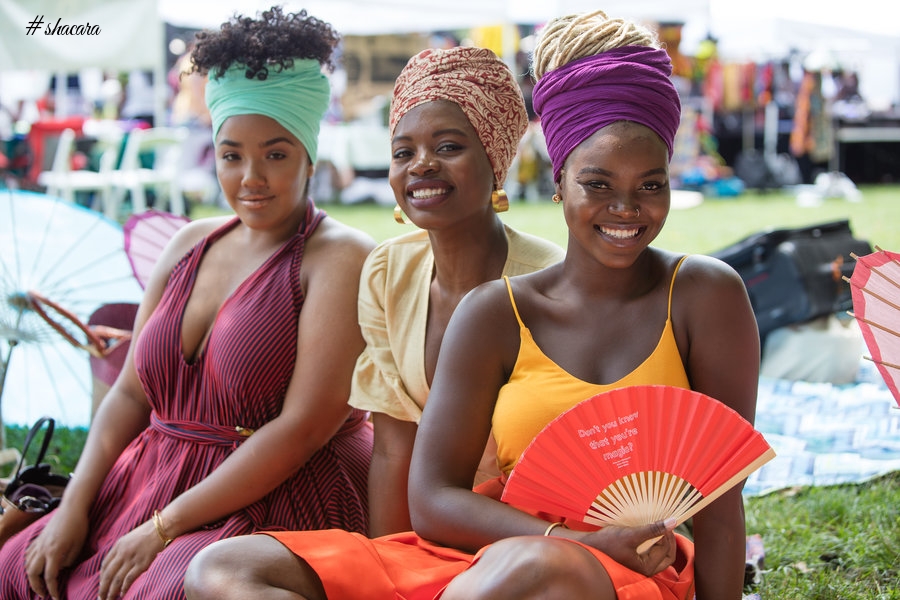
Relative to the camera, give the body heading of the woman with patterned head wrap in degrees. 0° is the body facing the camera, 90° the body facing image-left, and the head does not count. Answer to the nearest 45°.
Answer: approximately 45°

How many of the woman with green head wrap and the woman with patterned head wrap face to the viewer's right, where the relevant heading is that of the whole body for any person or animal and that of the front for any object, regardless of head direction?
0

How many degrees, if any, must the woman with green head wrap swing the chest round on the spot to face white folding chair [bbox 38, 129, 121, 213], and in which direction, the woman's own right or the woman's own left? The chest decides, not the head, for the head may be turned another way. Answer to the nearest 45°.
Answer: approximately 135° to the woman's own right

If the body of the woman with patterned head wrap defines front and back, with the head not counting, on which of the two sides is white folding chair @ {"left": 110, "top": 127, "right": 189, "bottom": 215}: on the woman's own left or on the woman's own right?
on the woman's own right

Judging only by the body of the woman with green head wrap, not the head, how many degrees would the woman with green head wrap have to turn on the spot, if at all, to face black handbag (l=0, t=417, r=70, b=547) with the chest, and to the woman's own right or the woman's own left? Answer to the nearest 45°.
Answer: approximately 45° to the woman's own right

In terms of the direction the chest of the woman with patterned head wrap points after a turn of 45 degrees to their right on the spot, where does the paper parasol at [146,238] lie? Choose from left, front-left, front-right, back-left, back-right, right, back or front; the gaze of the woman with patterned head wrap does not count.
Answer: front-right

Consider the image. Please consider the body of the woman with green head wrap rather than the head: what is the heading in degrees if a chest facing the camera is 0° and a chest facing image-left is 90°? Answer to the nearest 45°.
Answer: approximately 45°

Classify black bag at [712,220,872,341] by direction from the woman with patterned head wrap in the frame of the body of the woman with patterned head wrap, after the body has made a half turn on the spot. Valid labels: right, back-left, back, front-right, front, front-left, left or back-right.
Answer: front

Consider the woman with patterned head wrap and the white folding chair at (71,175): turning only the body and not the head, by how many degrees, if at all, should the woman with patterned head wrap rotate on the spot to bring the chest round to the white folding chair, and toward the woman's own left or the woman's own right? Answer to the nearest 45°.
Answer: approximately 135° to the woman's own right

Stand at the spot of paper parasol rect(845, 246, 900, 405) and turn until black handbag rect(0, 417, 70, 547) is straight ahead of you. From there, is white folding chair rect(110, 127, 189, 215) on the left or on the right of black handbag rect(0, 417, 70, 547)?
right
